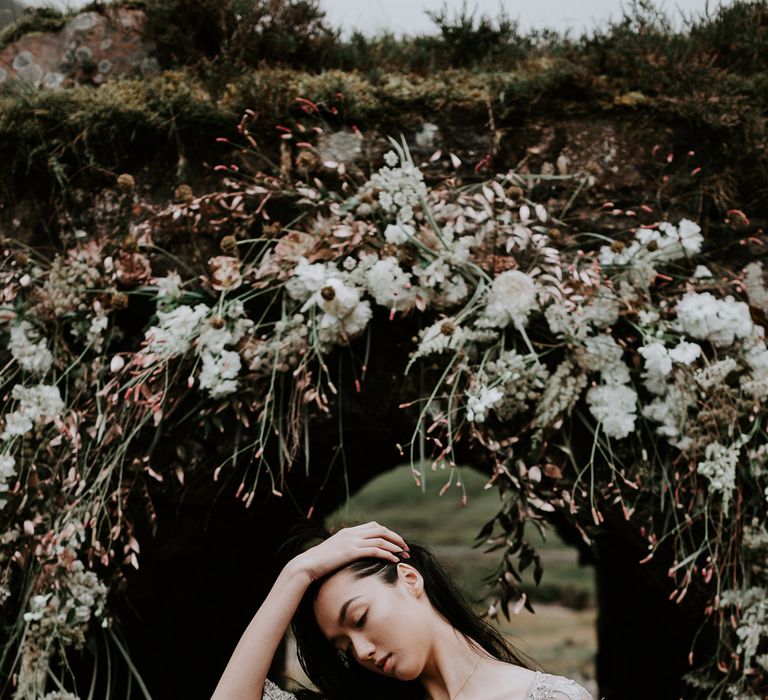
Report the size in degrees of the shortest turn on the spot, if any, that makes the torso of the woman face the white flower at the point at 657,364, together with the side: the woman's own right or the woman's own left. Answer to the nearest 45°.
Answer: approximately 180°

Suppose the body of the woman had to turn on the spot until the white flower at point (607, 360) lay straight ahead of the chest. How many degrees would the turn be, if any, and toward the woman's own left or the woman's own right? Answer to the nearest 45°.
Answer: approximately 180°

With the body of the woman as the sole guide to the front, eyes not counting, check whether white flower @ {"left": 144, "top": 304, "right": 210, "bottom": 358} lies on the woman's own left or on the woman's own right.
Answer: on the woman's own right

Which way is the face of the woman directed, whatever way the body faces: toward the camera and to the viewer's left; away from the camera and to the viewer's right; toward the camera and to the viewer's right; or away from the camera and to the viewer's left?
toward the camera and to the viewer's left

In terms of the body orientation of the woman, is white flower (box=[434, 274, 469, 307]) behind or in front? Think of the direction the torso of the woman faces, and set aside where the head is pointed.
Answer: behind

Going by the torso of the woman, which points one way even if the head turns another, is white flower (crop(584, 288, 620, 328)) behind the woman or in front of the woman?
behind

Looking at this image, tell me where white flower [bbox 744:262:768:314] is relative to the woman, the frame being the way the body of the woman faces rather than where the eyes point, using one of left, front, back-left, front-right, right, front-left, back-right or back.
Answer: back

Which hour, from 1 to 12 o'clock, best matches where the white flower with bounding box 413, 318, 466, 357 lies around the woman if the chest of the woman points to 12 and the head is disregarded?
The white flower is roughly at 5 o'clock from the woman.

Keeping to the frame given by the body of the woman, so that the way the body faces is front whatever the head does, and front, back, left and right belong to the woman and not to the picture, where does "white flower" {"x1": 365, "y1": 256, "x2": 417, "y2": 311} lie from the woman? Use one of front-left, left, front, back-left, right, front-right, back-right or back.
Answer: back-right

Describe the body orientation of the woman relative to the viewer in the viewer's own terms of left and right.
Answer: facing the viewer and to the left of the viewer
